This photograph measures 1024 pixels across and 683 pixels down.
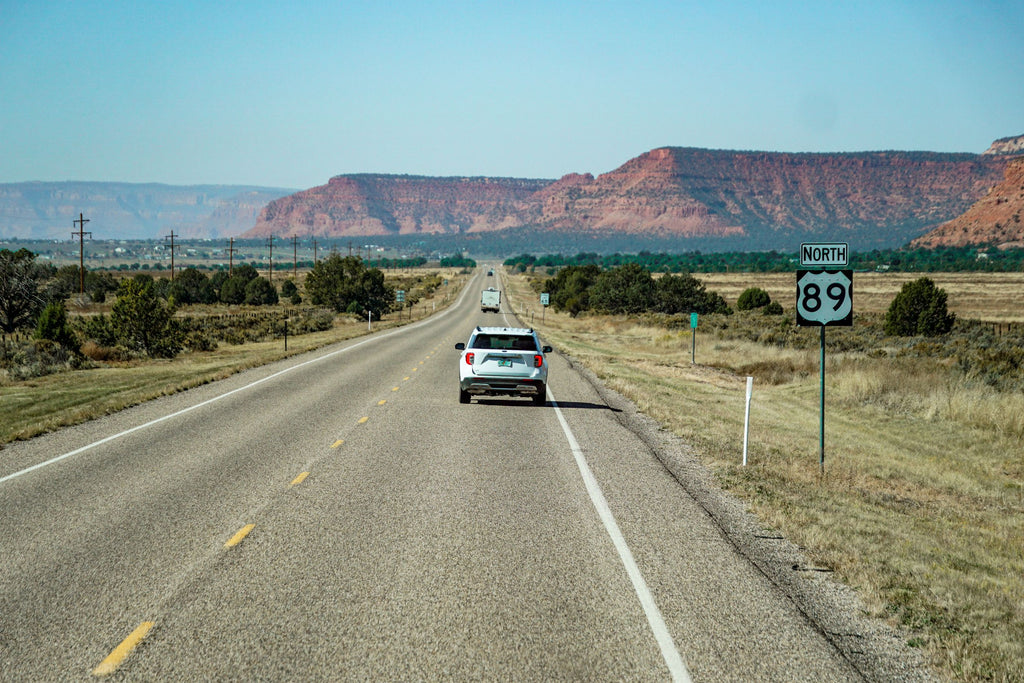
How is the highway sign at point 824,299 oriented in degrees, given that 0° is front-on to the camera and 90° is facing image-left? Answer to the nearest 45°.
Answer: approximately 0°

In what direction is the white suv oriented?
away from the camera

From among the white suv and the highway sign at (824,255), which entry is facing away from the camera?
the white suv

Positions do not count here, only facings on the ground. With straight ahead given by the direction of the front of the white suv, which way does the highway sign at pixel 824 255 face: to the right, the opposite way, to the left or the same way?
the opposite way

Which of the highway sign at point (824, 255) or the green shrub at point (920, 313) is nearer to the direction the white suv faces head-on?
the green shrub

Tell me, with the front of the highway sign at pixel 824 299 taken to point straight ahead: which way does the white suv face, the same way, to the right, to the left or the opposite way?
the opposite way

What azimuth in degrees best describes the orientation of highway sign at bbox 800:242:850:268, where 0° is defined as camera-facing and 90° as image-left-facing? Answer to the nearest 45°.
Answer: approximately 0°

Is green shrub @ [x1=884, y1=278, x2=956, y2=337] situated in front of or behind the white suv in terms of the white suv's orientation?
in front

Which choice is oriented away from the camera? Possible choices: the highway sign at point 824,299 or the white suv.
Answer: the white suv

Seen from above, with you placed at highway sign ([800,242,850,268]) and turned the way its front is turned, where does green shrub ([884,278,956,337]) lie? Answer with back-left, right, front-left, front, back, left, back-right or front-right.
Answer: back

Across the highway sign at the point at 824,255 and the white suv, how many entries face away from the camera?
1

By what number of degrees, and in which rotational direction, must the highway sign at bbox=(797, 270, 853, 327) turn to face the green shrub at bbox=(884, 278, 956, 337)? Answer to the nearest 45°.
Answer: approximately 180°
